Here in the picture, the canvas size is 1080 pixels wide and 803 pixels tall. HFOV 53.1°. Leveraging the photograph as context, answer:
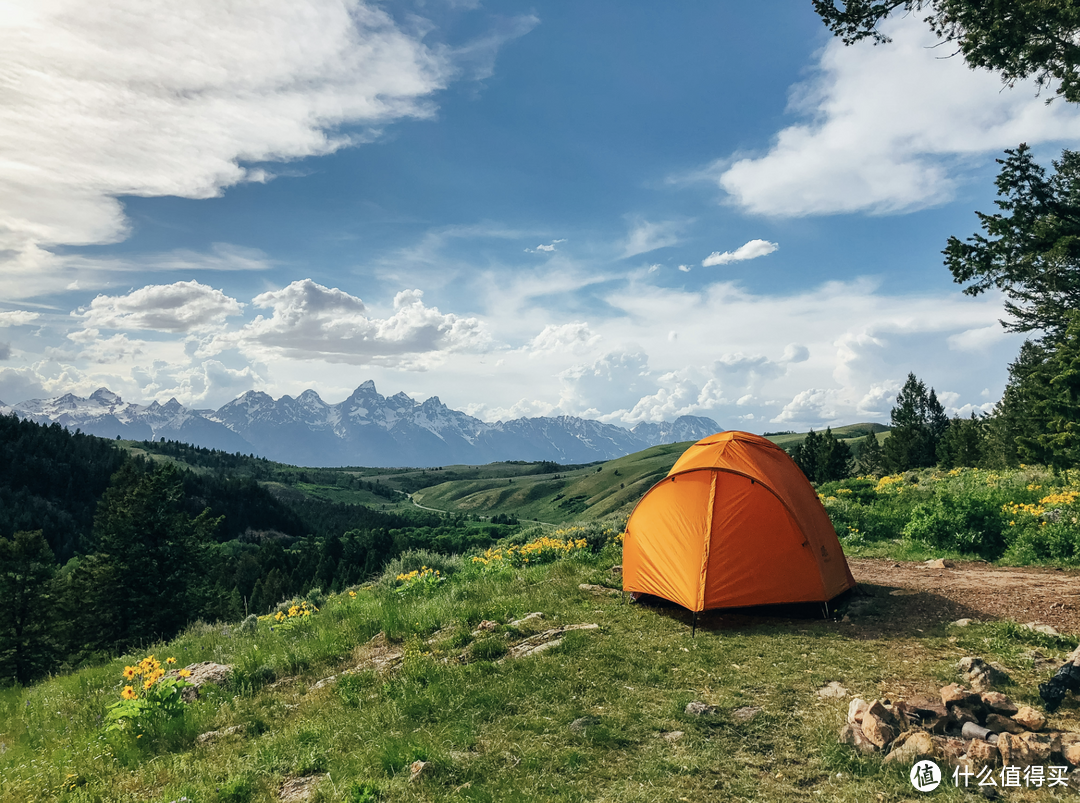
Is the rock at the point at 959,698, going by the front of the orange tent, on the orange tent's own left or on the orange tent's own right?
on the orange tent's own left

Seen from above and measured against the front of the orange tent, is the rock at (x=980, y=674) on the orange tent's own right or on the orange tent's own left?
on the orange tent's own left

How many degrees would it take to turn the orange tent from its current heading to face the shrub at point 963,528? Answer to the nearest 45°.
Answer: approximately 180°

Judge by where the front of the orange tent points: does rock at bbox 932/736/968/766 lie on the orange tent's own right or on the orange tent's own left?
on the orange tent's own left

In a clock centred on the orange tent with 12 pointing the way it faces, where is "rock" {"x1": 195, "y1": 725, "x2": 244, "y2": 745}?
The rock is roughly at 12 o'clock from the orange tent.

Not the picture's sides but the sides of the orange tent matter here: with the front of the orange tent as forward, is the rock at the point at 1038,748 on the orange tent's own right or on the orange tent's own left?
on the orange tent's own left

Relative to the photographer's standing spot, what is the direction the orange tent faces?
facing the viewer and to the left of the viewer

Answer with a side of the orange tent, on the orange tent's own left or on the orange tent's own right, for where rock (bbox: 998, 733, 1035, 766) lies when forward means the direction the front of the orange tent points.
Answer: on the orange tent's own left

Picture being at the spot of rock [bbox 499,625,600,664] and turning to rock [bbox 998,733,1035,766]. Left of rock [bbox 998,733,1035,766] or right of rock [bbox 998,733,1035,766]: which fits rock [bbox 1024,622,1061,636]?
left

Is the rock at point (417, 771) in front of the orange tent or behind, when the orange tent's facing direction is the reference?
in front
